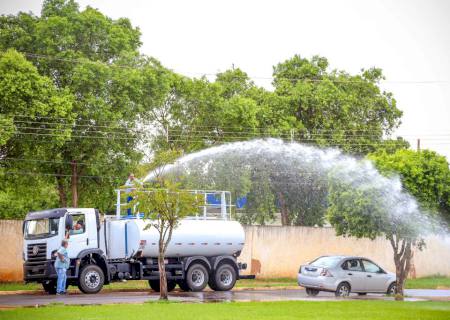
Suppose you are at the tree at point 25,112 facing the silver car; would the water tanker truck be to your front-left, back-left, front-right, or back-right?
front-right

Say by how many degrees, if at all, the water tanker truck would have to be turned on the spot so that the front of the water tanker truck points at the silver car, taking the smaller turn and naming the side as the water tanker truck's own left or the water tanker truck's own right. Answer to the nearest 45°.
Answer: approximately 135° to the water tanker truck's own left

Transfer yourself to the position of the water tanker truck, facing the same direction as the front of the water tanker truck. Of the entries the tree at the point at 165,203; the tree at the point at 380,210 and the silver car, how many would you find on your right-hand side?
0

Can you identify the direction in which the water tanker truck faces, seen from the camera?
facing the viewer and to the left of the viewer

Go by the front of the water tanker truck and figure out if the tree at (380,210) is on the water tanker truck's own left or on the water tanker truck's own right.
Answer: on the water tanker truck's own left

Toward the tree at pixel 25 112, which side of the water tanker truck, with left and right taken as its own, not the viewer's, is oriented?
right
